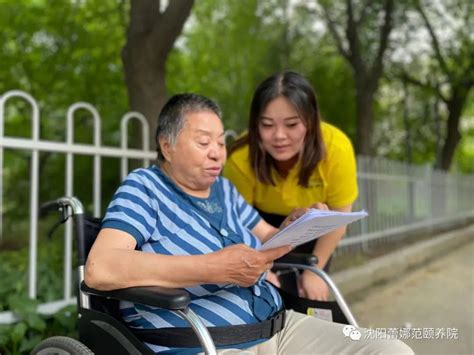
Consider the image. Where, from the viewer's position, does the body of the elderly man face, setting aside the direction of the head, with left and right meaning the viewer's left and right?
facing the viewer and to the right of the viewer

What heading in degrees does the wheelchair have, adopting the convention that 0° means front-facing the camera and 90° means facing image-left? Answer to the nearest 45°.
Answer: approximately 315°

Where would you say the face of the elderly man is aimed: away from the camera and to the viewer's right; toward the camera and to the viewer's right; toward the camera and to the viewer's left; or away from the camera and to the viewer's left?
toward the camera and to the viewer's right
